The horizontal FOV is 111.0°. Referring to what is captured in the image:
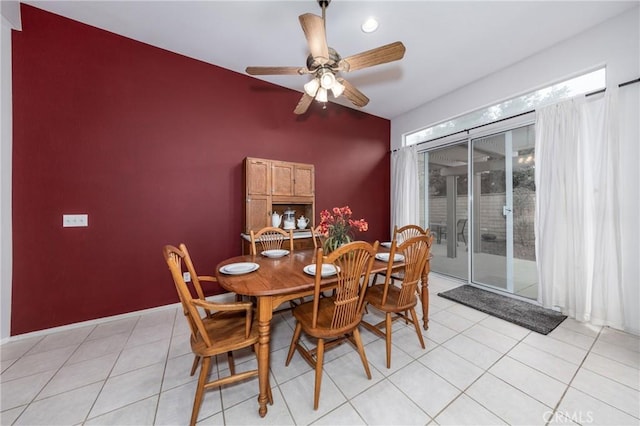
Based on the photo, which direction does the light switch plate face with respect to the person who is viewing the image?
facing the viewer

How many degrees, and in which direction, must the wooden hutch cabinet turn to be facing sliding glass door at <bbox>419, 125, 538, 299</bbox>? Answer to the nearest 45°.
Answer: approximately 45° to its left

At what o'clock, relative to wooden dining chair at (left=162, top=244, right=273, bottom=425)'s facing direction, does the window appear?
The window is roughly at 12 o'clock from the wooden dining chair.

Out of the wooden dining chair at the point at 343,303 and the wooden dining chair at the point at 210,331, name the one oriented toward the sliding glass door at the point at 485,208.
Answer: the wooden dining chair at the point at 210,331

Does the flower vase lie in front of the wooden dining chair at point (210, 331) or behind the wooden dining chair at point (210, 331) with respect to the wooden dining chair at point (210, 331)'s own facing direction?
in front

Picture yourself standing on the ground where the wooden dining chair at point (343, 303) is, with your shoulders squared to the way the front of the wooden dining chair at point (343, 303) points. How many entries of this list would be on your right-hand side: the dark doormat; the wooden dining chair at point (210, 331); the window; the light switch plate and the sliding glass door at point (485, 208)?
3

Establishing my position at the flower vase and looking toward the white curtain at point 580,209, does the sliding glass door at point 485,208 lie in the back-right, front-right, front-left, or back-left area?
front-left

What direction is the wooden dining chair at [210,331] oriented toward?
to the viewer's right

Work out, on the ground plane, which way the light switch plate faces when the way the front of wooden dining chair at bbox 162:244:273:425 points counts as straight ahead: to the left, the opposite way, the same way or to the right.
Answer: to the right

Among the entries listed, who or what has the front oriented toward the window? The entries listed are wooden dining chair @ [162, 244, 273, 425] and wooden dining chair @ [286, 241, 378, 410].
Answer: wooden dining chair @ [162, 244, 273, 425]

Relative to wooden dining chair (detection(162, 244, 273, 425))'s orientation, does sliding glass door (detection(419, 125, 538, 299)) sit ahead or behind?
ahead

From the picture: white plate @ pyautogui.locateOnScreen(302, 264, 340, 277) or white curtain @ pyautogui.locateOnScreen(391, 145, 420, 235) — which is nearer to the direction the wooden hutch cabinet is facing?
the white plate

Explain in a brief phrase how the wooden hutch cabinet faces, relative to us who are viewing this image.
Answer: facing the viewer and to the right of the viewer

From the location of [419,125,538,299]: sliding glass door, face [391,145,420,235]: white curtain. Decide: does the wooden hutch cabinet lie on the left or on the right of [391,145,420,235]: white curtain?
left

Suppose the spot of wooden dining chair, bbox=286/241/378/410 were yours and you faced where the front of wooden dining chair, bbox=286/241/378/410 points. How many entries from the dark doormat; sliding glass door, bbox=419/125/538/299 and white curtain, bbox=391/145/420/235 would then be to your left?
0

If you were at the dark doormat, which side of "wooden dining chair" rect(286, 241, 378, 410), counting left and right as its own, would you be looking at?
right
